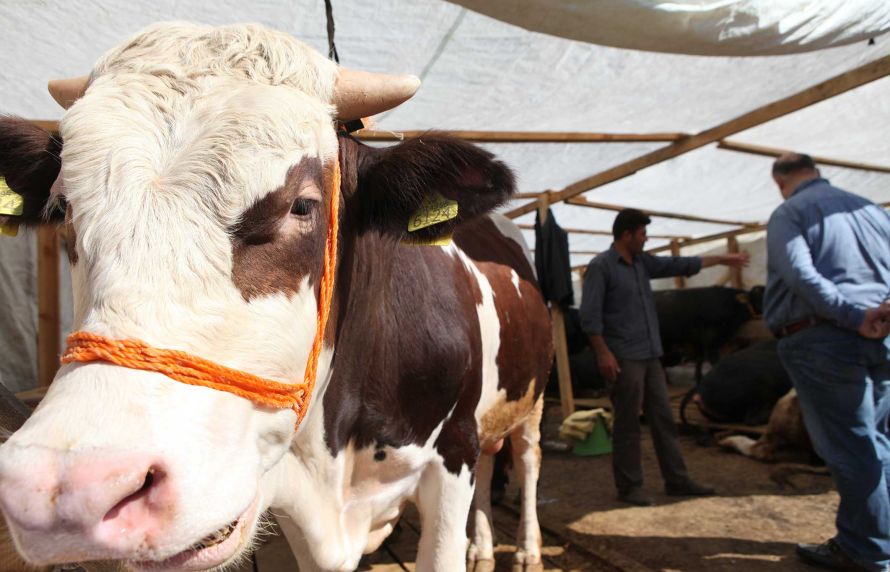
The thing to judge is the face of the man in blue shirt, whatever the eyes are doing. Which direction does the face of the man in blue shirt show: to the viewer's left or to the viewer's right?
to the viewer's left

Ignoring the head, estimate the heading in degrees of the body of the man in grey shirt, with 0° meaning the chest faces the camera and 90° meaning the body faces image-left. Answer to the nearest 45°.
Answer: approximately 315°

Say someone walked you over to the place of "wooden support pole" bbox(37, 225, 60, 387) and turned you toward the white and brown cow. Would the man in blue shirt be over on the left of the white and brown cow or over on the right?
left

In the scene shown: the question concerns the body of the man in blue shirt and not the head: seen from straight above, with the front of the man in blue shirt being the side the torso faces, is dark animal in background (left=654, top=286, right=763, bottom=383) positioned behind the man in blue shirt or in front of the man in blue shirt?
in front

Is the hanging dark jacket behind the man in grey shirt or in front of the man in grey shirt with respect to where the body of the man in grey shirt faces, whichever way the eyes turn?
behind

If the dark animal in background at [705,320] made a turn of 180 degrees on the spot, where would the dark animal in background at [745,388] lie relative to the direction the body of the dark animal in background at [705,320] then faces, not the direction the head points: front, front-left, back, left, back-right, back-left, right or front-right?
left

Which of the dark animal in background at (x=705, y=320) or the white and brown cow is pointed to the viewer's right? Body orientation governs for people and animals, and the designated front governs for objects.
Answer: the dark animal in background

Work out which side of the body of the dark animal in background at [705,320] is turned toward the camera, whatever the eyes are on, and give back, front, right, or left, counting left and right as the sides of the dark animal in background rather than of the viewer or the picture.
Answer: right

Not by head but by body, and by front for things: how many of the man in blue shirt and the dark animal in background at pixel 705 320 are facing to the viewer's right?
1

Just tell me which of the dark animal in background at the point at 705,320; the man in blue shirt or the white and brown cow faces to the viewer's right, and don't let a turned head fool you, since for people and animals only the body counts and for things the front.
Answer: the dark animal in background

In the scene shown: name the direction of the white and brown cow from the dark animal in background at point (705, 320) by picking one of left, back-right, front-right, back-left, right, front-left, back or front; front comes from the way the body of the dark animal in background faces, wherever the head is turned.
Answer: right

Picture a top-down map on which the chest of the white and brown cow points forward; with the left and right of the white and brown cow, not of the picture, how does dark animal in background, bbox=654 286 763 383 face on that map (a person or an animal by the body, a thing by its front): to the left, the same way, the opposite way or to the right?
to the left

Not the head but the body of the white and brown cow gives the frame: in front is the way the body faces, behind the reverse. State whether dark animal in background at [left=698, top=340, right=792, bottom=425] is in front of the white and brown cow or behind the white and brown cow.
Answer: behind

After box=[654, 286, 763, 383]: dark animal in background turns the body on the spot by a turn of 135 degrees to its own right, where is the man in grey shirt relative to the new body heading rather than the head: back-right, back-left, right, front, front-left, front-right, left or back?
front-left
